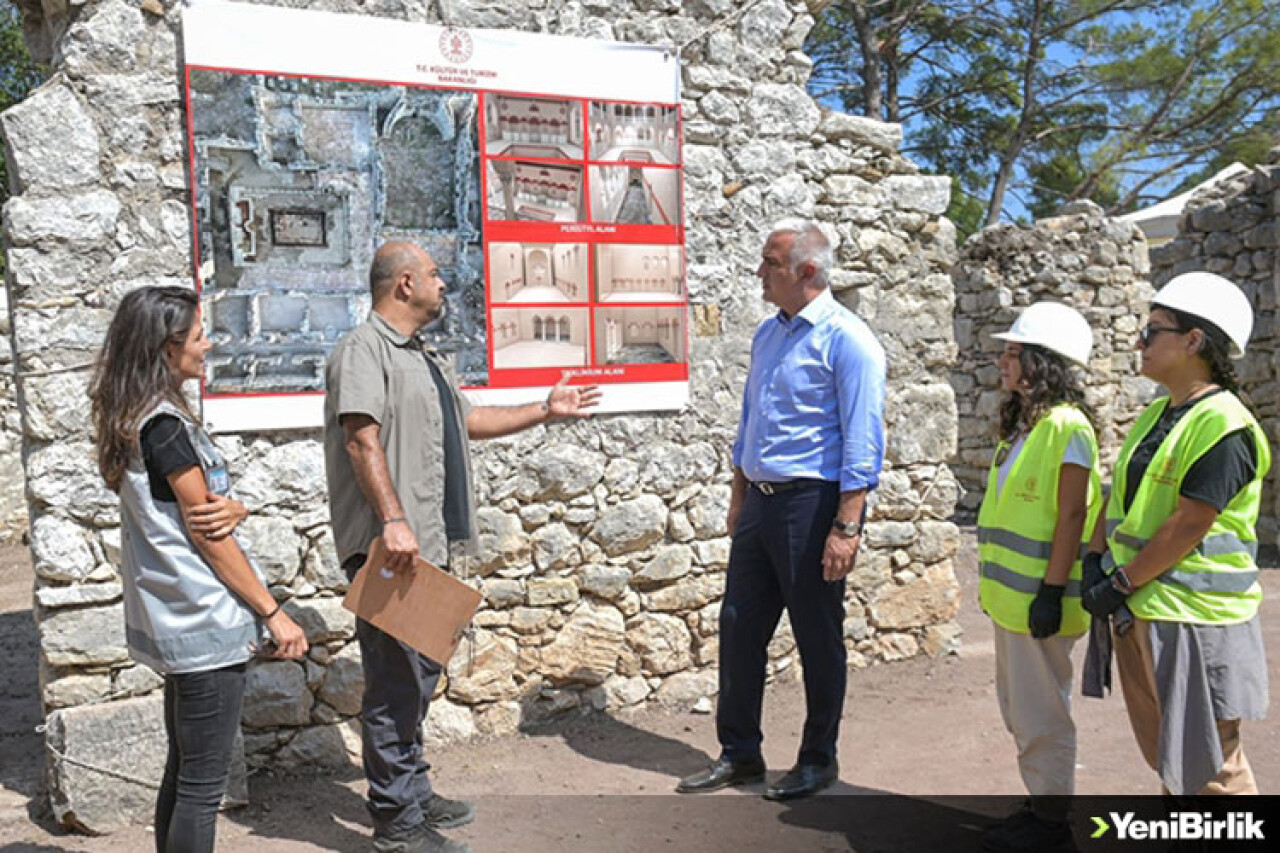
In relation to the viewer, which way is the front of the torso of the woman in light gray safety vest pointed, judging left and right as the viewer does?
facing to the right of the viewer

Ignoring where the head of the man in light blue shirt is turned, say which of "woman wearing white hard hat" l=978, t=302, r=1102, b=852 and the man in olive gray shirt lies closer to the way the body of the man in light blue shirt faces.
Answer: the man in olive gray shirt

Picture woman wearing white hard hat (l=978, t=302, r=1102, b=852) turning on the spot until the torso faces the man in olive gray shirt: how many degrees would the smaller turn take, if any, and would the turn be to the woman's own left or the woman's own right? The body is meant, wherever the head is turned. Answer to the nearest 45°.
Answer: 0° — they already face them

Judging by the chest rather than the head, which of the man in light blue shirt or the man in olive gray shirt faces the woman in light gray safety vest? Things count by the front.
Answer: the man in light blue shirt

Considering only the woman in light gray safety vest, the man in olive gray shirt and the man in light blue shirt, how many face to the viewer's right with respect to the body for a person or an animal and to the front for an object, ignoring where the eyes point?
2

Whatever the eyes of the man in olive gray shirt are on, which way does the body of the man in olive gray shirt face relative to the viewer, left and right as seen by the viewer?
facing to the right of the viewer

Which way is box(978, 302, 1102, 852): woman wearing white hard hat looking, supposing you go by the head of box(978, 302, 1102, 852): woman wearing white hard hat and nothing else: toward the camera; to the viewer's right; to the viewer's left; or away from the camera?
to the viewer's left

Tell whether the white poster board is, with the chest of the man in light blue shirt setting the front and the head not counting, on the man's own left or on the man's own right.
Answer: on the man's own right

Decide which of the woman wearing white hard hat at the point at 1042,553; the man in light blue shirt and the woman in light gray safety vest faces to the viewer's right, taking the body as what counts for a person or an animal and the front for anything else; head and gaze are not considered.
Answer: the woman in light gray safety vest

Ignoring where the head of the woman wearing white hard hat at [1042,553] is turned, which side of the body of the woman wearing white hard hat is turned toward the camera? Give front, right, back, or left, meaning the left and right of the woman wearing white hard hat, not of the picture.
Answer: left

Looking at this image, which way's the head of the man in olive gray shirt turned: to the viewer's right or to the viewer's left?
to the viewer's right

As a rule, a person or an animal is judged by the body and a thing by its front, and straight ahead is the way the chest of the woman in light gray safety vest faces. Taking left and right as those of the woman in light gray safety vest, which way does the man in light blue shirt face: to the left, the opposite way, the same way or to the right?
the opposite way

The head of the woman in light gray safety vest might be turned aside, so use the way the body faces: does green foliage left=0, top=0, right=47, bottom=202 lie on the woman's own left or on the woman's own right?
on the woman's own left

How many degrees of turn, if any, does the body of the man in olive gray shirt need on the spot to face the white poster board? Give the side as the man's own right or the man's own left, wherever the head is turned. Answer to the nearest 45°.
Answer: approximately 90° to the man's own left

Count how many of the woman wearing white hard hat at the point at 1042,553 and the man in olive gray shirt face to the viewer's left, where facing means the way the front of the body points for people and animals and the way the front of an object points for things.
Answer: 1

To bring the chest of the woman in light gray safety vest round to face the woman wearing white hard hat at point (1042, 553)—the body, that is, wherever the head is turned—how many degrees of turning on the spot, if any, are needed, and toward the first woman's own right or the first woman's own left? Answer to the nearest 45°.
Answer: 0° — they already face them

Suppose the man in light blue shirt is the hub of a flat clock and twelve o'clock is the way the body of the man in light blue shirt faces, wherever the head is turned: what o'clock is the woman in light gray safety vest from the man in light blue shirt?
The woman in light gray safety vest is roughly at 12 o'clock from the man in light blue shirt.

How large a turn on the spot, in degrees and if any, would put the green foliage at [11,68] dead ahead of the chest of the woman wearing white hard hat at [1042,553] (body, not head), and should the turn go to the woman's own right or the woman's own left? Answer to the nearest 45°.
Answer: approximately 45° to the woman's own right
